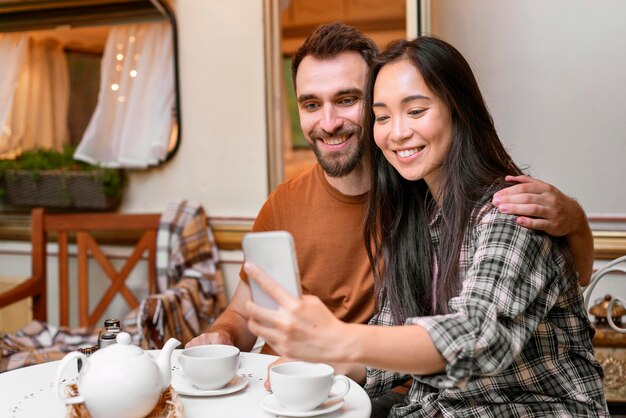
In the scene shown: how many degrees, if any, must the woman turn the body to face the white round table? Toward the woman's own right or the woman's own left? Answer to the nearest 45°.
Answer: approximately 45° to the woman's own right

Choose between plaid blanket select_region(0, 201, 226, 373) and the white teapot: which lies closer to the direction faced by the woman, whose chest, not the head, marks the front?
the white teapot

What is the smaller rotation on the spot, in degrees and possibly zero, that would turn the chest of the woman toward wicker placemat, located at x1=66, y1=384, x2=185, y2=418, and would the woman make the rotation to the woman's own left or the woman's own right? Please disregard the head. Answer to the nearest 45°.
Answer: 0° — they already face it

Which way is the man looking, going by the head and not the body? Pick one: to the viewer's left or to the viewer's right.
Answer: to the viewer's left

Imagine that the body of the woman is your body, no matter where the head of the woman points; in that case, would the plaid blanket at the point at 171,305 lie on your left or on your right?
on your right

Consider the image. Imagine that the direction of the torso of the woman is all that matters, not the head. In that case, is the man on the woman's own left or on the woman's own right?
on the woman's own right

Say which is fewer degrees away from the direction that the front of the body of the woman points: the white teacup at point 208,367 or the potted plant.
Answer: the white teacup

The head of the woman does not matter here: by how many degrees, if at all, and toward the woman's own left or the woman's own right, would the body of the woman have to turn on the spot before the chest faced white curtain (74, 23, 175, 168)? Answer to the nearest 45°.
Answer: approximately 90° to the woman's own right

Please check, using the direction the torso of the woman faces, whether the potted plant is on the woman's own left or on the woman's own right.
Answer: on the woman's own right

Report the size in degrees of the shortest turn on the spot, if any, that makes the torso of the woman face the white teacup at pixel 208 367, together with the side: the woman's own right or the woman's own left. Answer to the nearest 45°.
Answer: approximately 45° to the woman's own right

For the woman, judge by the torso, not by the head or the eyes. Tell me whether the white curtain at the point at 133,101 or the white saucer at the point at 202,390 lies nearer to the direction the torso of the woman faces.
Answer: the white saucer

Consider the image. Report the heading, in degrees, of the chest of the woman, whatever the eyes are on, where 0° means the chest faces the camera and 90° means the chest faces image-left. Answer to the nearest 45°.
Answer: approximately 45°
